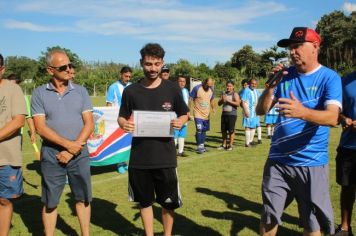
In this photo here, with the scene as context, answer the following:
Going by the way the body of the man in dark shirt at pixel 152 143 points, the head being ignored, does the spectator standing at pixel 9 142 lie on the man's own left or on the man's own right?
on the man's own right

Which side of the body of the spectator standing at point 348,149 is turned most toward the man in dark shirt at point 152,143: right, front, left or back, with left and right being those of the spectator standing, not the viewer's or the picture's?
front

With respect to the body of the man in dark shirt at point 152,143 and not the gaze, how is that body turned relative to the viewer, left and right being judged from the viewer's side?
facing the viewer

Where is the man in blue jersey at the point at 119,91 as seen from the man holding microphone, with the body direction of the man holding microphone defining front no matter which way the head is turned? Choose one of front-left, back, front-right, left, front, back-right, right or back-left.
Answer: right

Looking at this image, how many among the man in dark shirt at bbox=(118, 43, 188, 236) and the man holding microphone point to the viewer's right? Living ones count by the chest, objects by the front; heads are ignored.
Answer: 0

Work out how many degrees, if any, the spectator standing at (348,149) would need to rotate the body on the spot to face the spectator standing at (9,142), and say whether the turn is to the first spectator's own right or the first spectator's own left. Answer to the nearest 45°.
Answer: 0° — they already face them

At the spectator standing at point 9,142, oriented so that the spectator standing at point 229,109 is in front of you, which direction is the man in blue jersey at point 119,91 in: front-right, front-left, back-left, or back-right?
front-left

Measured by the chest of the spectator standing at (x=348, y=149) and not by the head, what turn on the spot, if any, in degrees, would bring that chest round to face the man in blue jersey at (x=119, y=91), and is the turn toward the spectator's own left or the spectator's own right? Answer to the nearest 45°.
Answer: approximately 90° to the spectator's own right

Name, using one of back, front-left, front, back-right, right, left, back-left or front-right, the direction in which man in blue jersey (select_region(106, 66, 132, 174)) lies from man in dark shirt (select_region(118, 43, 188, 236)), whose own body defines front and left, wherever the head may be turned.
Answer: back

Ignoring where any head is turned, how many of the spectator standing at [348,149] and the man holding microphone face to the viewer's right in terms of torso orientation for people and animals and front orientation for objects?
0

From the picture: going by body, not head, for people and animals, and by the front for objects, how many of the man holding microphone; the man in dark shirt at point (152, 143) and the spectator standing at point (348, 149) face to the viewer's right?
0

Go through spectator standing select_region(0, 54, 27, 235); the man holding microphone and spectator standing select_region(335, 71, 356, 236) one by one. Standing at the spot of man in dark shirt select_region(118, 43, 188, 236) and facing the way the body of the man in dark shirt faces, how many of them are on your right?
1

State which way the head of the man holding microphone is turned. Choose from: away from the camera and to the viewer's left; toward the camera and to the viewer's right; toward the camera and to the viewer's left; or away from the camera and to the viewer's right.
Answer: toward the camera and to the viewer's left

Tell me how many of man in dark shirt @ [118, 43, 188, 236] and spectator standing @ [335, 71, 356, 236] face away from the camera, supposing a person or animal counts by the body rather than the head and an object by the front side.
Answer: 0

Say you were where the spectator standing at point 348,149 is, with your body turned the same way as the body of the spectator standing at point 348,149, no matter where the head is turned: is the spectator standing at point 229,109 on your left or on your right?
on your right
